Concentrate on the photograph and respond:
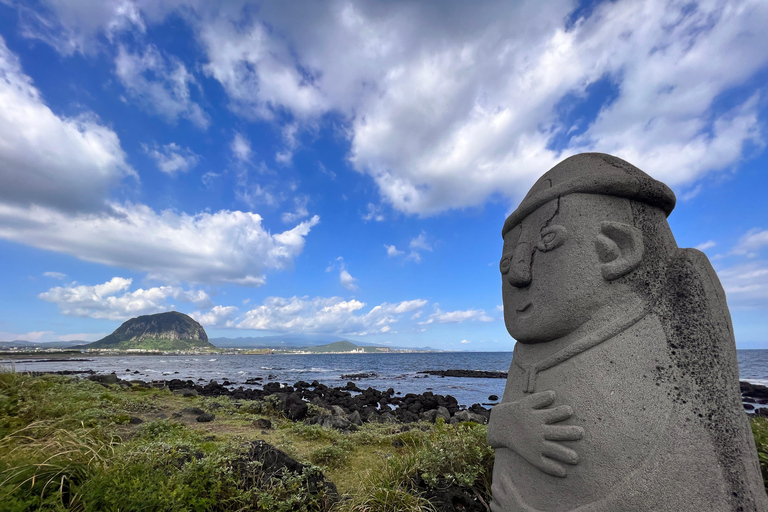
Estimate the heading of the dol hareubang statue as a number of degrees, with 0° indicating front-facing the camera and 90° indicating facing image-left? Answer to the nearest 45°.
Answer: approximately 45°

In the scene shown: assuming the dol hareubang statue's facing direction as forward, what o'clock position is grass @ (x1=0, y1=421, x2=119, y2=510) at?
The grass is roughly at 1 o'clock from the dol hareubang statue.
